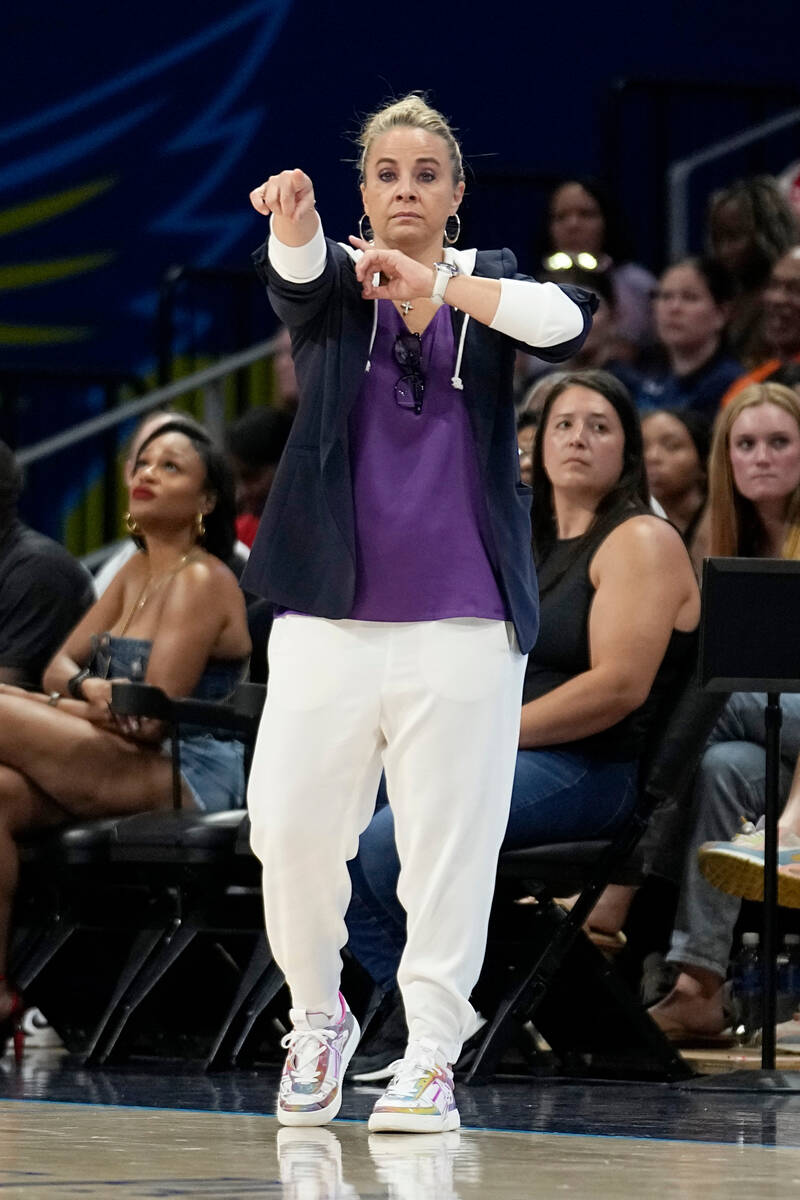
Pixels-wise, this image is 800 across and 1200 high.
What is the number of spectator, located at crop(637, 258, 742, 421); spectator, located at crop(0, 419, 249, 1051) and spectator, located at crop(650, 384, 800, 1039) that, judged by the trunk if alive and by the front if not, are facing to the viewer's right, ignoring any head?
0

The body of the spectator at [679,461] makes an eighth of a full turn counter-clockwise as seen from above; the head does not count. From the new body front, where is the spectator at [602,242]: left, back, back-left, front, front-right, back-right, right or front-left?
back

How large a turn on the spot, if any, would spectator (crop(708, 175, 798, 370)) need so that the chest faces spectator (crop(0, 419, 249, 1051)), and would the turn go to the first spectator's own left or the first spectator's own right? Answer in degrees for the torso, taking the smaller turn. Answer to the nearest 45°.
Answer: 0° — they already face them

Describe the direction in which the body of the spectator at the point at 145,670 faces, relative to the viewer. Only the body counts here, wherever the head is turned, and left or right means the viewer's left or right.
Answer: facing the viewer and to the left of the viewer

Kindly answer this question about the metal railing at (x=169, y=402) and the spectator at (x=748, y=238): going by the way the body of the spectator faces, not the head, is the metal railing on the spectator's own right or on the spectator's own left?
on the spectator's own right

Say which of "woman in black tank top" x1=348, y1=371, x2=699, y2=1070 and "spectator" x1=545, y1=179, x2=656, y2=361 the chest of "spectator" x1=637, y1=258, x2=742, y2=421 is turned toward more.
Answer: the woman in black tank top

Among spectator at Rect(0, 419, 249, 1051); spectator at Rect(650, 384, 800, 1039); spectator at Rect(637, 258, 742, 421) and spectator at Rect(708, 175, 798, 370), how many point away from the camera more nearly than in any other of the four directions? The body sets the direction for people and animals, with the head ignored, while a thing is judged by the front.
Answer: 0

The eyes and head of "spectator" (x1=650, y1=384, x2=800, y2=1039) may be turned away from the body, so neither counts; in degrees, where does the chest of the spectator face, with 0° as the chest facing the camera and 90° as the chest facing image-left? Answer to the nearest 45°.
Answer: approximately 45°

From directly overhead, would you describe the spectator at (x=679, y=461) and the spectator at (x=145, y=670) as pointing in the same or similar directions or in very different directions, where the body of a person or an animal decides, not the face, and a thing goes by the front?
same or similar directions

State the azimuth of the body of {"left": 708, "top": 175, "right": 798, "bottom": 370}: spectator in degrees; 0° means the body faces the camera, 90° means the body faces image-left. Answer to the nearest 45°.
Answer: approximately 45°

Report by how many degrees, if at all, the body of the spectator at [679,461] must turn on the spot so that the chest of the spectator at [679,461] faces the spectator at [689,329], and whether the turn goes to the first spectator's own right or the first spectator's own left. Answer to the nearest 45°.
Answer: approximately 135° to the first spectator's own right

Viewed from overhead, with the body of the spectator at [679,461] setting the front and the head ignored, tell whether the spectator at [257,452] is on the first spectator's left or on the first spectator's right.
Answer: on the first spectator's right

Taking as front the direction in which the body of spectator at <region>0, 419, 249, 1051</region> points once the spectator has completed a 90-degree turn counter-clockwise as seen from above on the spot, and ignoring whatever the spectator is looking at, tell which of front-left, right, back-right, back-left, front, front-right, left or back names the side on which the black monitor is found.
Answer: front
